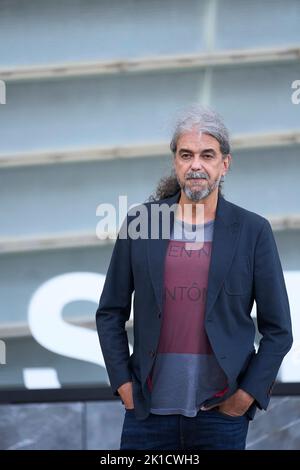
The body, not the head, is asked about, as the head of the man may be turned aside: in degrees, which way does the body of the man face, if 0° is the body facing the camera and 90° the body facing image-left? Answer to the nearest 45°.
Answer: approximately 0°
